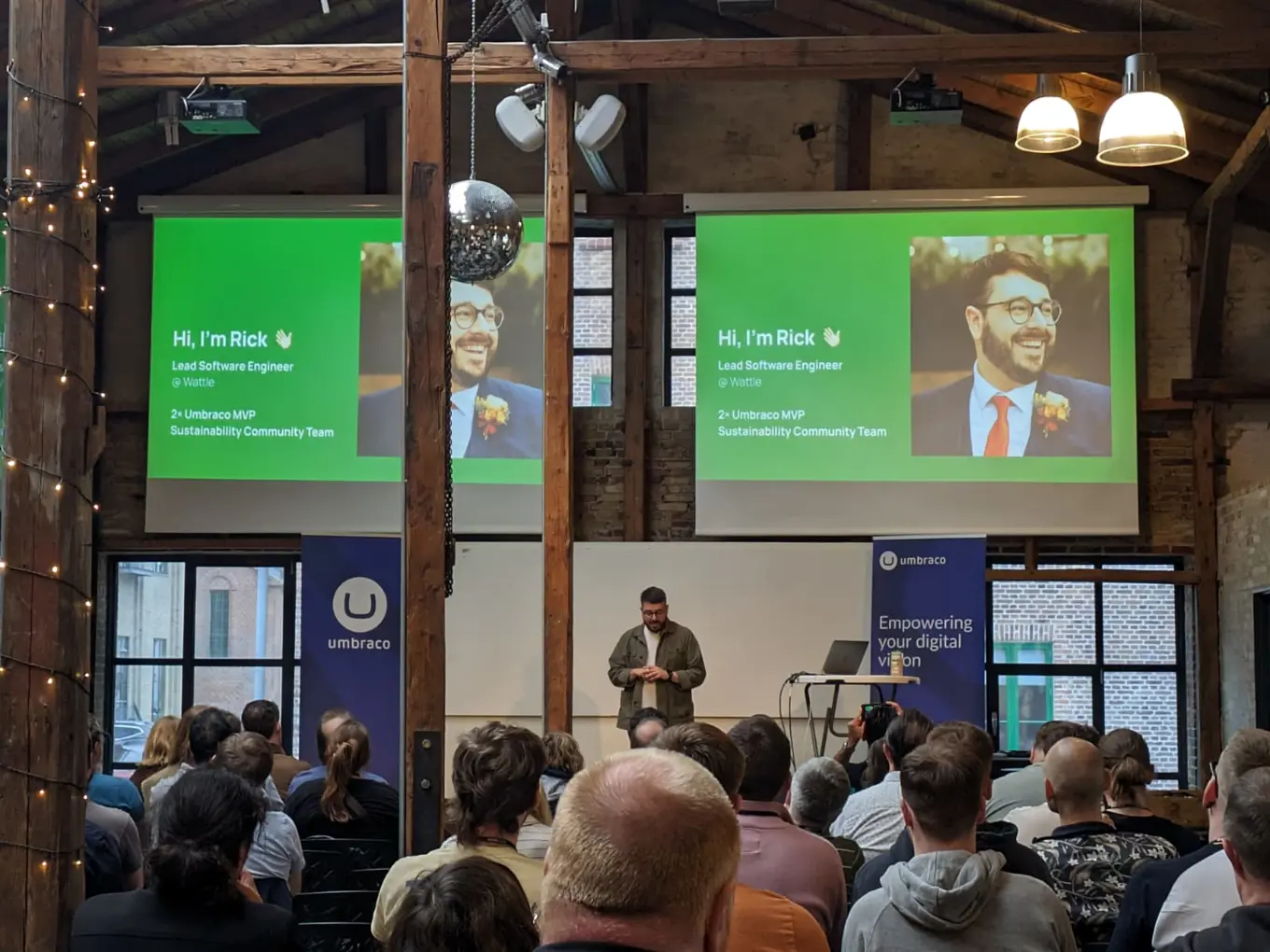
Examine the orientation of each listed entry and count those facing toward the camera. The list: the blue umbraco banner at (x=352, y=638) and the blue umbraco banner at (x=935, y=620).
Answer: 2

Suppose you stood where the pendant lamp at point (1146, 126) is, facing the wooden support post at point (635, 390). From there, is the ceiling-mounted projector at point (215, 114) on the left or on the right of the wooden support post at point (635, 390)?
left

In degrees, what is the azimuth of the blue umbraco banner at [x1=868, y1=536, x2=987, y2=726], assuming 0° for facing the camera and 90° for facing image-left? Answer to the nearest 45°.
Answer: approximately 0°

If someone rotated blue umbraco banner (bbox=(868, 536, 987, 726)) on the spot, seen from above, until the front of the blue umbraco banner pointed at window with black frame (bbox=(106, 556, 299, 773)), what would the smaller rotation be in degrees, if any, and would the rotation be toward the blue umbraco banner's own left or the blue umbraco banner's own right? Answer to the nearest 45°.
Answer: approximately 90° to the blue umbraco banner's own right
